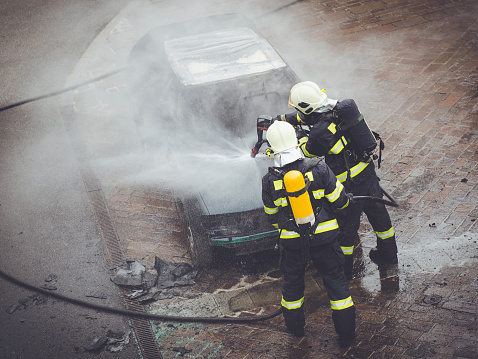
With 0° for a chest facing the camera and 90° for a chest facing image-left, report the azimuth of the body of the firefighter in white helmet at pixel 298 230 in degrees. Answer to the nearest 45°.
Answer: approximately 180°

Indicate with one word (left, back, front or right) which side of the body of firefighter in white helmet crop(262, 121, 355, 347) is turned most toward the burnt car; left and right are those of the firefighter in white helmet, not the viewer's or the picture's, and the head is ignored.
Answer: front

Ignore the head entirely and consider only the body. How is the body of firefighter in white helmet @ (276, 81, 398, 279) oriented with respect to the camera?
to the viewer's left

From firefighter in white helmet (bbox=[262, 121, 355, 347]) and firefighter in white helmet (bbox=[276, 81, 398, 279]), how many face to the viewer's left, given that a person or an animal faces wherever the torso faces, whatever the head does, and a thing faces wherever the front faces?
1

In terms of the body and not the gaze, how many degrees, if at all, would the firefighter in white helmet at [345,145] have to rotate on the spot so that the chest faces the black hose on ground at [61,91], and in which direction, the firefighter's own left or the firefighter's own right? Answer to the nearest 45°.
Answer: approximately 45° to the firefighter's own right

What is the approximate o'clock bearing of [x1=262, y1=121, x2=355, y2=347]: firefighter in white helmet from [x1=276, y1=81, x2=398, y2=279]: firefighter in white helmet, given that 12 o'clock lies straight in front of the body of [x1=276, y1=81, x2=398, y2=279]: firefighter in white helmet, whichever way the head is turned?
[x1=262, y1=121, x2=355, y2=347]: firefighter in white helmet is roughly at 10 o'clock from [x1=276, y1=81, x2=398, y2=279]: firefighter in white helmet.

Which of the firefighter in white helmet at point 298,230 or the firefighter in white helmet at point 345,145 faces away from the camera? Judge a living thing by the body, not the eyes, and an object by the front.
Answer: the firefighter in white helmet at point 298,230

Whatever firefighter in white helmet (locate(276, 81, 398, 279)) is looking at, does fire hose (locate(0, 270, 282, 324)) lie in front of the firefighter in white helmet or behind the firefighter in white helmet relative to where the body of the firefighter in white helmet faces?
in front
